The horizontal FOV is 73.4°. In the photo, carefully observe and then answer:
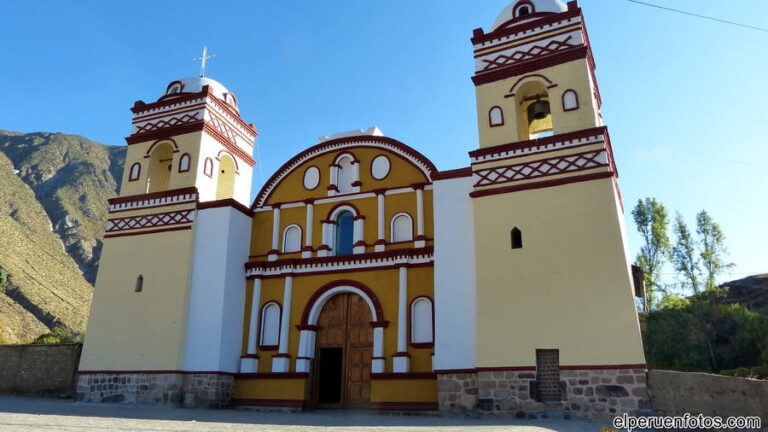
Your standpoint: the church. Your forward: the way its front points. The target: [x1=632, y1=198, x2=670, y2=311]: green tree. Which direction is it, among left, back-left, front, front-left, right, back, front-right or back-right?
back-left

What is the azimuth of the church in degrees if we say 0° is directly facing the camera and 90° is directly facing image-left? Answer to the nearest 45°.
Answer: approximately 0°

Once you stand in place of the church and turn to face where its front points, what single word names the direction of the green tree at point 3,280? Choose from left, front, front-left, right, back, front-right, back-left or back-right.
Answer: back-right
